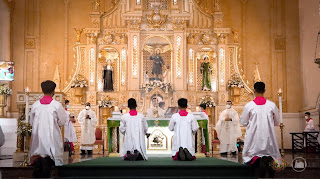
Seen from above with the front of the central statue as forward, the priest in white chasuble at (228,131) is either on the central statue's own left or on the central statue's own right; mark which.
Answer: on the central statue's own left

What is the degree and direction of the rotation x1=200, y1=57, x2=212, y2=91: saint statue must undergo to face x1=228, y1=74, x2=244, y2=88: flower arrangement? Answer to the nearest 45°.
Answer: approximately 90° to its left

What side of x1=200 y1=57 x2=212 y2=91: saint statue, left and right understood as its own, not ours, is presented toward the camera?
front

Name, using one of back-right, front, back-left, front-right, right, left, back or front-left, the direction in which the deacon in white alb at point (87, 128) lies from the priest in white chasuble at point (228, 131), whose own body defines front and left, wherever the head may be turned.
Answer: right

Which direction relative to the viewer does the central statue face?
toward the camera

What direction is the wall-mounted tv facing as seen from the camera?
toward the camera

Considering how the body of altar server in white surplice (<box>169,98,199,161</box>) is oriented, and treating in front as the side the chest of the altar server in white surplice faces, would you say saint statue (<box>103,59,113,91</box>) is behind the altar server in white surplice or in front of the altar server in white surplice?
in front

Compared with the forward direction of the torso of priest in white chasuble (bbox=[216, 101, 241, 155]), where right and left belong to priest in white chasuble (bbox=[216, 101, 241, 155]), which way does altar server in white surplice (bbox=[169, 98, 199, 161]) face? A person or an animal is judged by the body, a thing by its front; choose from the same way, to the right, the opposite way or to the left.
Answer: the opposite way

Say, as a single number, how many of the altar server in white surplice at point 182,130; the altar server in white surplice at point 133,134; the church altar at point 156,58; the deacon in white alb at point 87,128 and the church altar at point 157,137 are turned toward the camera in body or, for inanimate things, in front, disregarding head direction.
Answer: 3

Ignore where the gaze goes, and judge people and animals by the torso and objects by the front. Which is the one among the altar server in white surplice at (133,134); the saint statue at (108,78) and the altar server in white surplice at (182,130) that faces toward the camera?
the saint statue

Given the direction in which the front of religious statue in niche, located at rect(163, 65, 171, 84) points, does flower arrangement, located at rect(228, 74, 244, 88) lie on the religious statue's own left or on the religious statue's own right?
on the religious statue's own left

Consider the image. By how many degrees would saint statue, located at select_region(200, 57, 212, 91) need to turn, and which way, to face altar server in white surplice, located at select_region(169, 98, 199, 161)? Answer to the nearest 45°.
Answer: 0° — it already faces them

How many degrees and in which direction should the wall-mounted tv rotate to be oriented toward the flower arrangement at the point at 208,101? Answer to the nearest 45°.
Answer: approximately 90° to its left

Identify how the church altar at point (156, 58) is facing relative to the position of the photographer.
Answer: facing the viewer

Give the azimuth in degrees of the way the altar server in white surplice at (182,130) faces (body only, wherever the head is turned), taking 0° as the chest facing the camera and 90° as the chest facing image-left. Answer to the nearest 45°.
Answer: approximately 180°
